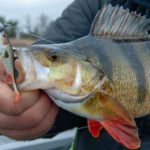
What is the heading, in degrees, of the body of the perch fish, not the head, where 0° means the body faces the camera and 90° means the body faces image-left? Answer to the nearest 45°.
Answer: approximately 90°
